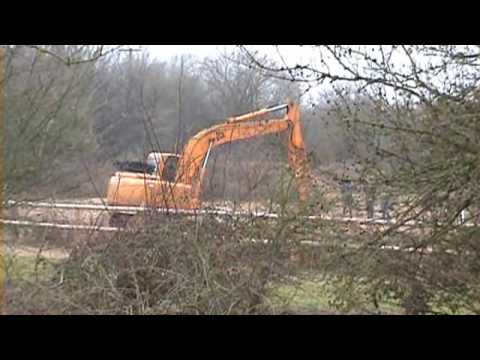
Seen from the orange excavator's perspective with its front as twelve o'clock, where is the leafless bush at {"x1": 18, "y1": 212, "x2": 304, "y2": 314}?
The leafless bush is roughly at 3 o'clock from the orange excavator.

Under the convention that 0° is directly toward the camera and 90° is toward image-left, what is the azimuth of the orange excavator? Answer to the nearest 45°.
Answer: approximately 270°
